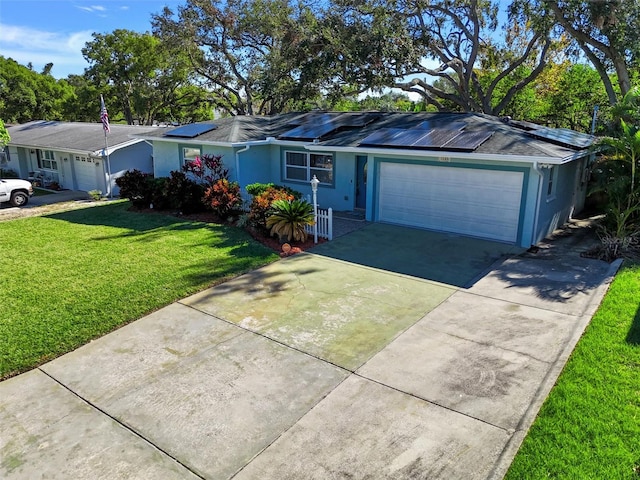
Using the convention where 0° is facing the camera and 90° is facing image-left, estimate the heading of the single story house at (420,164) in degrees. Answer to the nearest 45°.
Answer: approximately 45°

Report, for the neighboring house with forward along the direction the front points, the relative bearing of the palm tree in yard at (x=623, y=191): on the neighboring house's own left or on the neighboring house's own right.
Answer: on the neighboring house's own left

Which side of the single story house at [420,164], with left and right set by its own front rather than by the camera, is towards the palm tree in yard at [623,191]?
left

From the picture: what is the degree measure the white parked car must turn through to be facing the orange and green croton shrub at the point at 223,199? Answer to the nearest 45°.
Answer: approximately 45° to its right

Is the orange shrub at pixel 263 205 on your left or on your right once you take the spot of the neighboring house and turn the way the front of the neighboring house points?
on your left

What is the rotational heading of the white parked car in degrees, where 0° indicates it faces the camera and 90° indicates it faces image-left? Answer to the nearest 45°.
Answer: approximately 270°

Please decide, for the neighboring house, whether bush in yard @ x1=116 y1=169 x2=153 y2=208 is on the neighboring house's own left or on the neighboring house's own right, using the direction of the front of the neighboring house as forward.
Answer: on the neighboring house's own left

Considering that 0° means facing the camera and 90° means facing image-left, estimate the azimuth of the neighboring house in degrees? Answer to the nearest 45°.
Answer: approximately 45°

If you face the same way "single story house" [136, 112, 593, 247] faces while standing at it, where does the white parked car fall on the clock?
The white parked car is roughly at 2 o'clock from the single story house.
